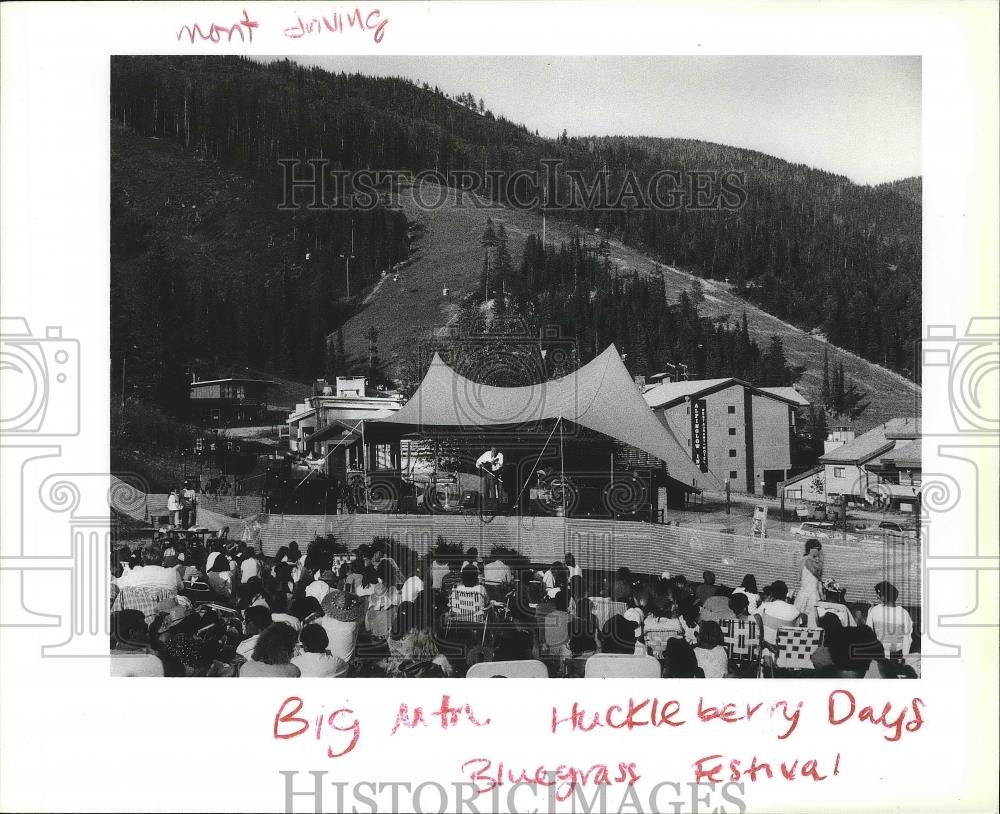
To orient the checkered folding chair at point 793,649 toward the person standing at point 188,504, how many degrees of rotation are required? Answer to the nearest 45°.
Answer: approximately 90° to its left

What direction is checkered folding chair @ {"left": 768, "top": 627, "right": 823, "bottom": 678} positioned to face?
away from the camera

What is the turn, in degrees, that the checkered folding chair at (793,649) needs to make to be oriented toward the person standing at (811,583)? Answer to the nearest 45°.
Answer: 0° — it already faces them
